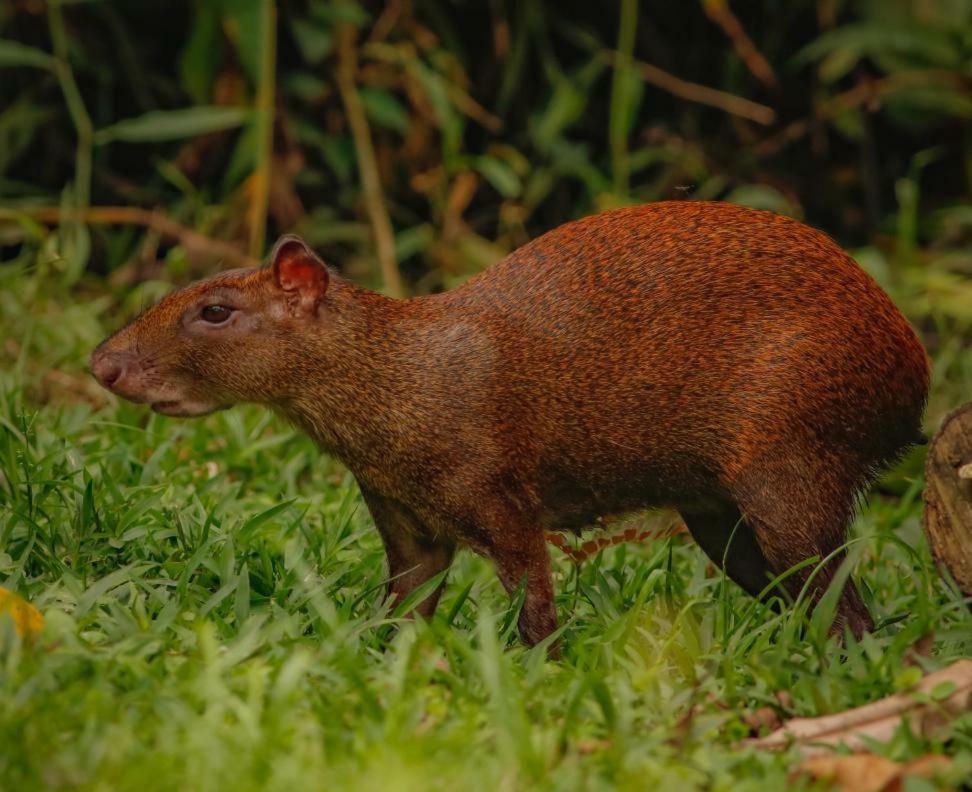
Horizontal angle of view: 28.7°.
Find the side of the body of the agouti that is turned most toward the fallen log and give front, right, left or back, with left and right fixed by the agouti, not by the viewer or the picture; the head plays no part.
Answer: back

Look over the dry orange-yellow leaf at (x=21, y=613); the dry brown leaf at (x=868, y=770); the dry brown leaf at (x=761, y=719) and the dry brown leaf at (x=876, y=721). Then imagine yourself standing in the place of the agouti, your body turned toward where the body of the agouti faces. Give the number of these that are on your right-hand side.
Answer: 0

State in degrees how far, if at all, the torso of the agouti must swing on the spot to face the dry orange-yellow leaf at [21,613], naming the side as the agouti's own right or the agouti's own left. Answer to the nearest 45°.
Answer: approximately 45° to the agouti's own left

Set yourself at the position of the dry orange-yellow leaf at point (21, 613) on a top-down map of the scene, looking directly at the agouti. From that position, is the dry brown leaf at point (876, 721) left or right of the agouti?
right

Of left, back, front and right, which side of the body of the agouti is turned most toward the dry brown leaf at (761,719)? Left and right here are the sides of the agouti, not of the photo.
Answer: left

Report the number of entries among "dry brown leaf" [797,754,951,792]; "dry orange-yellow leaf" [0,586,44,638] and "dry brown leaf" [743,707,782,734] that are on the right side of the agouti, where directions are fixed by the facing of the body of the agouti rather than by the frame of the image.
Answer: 0

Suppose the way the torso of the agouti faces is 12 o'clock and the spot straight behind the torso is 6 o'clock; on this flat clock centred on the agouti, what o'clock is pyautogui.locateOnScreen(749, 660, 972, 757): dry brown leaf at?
The dry brown leaf is roughly at 8 o'clock from the agouti.

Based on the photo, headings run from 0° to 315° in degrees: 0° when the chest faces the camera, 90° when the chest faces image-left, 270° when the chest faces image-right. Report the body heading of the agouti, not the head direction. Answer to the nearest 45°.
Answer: approximately 90°

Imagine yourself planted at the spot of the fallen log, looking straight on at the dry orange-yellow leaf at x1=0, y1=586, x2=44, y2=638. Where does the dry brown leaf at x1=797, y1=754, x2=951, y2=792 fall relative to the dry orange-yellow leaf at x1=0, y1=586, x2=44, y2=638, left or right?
left

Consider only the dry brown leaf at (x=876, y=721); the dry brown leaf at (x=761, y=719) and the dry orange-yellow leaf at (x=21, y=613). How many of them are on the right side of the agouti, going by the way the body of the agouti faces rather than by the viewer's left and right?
0

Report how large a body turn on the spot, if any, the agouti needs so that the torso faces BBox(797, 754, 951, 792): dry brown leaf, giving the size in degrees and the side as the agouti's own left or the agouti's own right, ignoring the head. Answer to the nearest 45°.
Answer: approximately 90° to the agouti's own left
